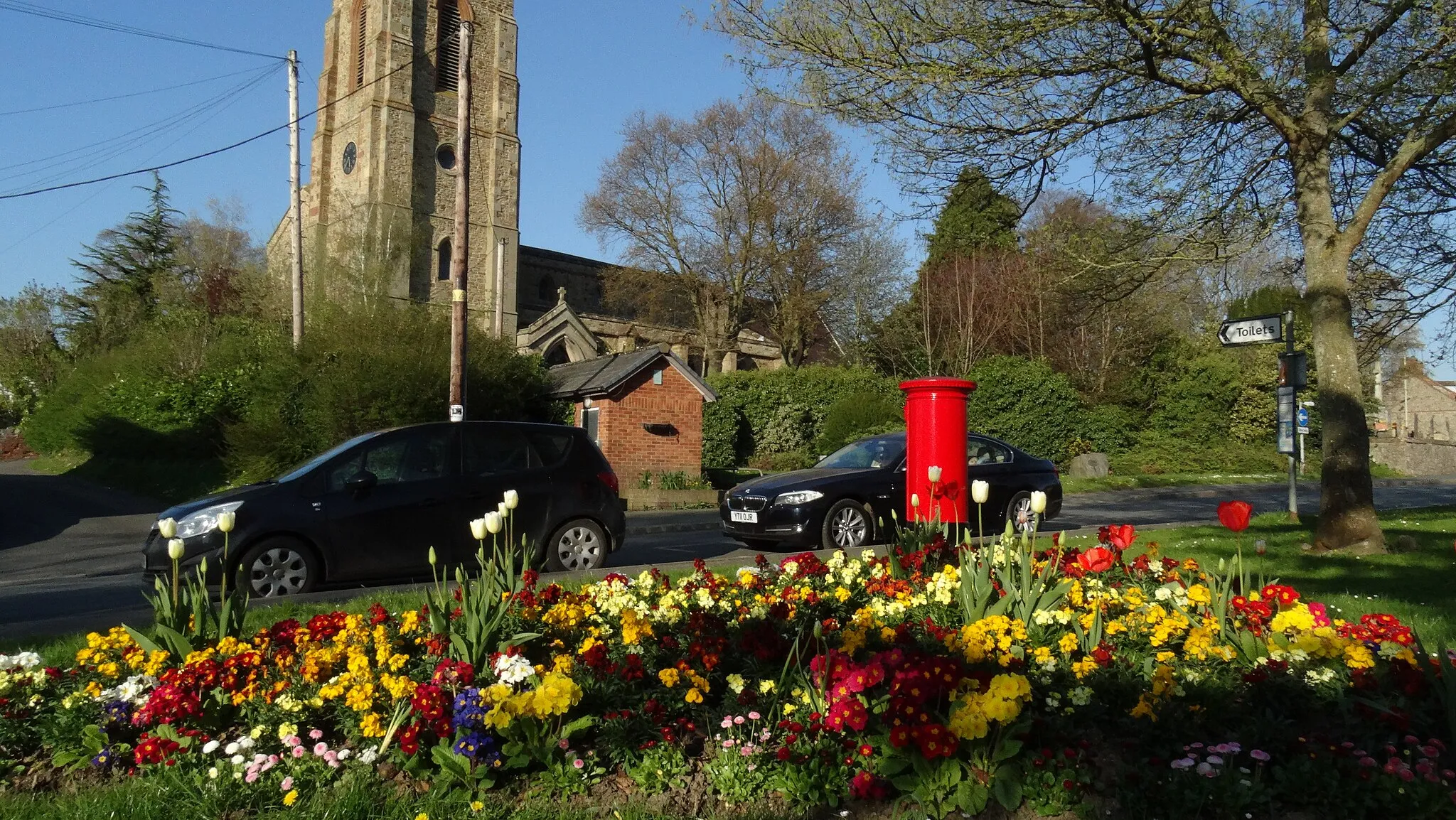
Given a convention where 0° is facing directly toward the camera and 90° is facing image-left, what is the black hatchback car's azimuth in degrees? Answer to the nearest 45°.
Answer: approximately 90°

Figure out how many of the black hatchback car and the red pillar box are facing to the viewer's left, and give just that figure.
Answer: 1

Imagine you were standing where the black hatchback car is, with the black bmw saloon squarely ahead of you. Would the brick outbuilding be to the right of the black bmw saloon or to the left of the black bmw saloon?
left

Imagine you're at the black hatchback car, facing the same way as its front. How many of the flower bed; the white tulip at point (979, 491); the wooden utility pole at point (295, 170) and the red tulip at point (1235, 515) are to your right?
1

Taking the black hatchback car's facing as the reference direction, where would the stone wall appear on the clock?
The stone wall is roughly at 5 o'clock from the black hatchback car.

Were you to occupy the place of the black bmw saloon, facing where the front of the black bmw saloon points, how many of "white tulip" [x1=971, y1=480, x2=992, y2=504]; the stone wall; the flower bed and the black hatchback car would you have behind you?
1

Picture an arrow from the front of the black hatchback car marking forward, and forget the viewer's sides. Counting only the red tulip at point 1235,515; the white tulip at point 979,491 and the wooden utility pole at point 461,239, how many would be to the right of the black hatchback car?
1

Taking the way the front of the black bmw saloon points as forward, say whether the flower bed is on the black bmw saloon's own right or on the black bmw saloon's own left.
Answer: on the black bmw saloon's own left

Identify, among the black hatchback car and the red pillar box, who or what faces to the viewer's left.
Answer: the black hatchback car

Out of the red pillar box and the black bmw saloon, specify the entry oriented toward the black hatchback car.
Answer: the black bmw saloon

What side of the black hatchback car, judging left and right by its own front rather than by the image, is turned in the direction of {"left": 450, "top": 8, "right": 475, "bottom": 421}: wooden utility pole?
right
